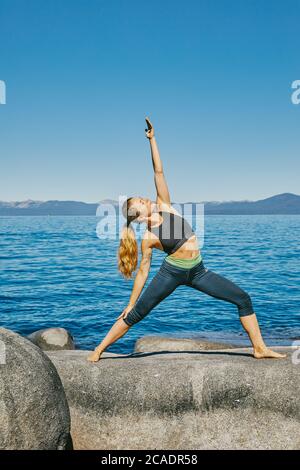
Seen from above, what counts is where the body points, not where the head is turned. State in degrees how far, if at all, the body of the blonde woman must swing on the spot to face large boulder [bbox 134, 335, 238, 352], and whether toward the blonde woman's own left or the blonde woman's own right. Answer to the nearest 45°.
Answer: approximately 180°

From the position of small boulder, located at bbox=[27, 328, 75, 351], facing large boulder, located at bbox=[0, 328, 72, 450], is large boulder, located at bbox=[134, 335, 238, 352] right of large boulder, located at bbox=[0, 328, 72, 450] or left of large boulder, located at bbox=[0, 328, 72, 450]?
left

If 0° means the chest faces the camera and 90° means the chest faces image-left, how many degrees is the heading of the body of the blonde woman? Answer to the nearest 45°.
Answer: approximately 0°

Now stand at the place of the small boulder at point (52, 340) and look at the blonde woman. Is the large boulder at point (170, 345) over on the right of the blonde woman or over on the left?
left

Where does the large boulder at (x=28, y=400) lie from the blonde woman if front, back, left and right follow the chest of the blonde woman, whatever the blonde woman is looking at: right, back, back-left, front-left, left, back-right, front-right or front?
front-right

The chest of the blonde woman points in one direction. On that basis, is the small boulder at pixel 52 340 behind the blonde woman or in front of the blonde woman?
behind
